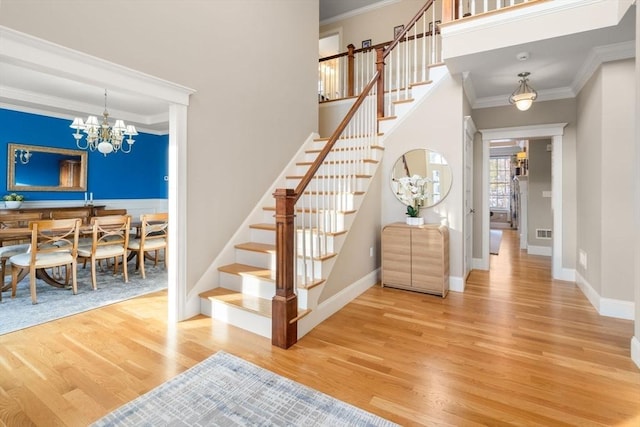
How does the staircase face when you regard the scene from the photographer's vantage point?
facing the viewer and to the left of the viewer

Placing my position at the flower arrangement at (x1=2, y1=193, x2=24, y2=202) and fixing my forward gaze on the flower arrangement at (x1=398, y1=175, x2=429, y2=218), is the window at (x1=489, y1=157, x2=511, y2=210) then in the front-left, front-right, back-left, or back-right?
front-left

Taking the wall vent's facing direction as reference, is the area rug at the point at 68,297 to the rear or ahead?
ahead

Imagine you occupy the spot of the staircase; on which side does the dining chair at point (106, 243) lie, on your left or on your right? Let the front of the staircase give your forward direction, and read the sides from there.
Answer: on your right

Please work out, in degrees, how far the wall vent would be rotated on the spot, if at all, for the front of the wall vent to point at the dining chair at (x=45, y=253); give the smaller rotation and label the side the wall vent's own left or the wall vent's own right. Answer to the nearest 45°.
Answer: approximately 45° to the wall vent's own right

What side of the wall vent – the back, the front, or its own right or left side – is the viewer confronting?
front

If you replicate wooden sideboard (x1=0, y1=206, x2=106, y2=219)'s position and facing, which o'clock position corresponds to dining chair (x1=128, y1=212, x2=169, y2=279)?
The dining chair is roughly at 11 o'clock from the wooden sideboard.

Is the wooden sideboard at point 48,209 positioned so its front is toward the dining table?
yes

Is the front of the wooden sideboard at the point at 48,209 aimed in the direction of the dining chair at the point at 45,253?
yes

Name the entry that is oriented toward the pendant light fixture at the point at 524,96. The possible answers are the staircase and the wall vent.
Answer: the wall vent

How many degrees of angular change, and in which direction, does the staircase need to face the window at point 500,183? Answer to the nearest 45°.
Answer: approximately 180°

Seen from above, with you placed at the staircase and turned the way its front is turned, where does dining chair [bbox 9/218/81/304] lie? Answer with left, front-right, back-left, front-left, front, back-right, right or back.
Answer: front-right

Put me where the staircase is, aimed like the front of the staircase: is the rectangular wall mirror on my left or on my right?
on my right

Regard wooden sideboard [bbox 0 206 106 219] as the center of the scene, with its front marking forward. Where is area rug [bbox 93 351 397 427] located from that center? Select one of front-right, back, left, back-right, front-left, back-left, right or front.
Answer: front
